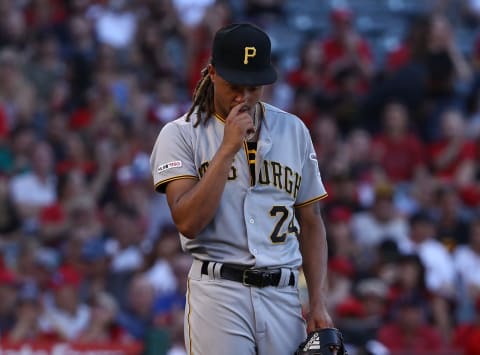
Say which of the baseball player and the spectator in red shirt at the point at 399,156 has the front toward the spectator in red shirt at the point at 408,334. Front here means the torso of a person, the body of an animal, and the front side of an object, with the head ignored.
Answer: the spectator in red shirt at the point at 399,156

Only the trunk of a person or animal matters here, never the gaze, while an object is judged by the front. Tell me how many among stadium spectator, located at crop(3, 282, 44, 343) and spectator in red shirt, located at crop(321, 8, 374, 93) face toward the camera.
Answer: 2

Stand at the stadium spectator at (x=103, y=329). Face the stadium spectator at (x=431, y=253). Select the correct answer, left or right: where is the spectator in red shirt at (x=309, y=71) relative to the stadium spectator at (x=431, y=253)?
left

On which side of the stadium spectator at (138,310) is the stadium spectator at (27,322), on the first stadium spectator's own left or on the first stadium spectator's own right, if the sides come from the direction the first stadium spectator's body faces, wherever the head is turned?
on the first stadium spectator's own right

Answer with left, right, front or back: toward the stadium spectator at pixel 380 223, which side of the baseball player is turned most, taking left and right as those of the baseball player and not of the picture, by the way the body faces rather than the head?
back

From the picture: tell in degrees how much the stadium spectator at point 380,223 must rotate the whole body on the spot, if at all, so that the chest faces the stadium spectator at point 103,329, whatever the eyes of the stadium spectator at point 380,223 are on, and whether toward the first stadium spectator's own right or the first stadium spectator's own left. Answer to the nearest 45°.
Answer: approximately 45° to the first stadium spectator's own right

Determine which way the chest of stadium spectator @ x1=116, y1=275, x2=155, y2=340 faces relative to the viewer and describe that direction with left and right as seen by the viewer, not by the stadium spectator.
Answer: facing the viewer

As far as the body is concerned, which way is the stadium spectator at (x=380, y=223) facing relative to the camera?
toward the camera

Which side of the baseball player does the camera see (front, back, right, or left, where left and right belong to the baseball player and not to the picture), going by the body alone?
front

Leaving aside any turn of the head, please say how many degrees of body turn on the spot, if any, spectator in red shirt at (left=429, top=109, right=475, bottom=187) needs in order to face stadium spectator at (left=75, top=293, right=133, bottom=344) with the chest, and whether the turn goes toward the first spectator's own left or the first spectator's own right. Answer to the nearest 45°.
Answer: approximately 45° to the first spectator's own right

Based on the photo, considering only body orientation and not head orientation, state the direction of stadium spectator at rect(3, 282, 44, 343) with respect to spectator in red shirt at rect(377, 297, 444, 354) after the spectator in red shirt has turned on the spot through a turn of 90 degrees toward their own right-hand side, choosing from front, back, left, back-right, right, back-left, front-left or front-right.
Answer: front
